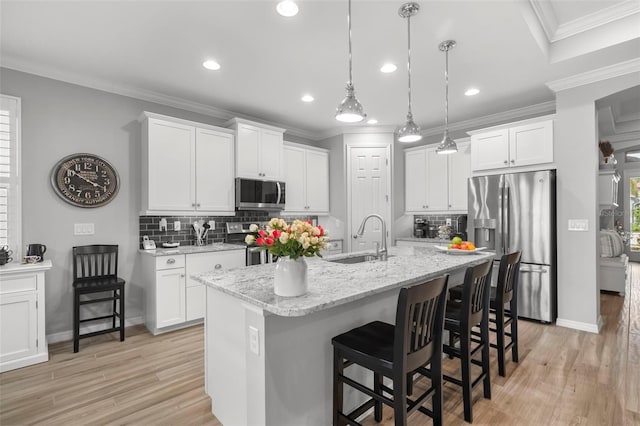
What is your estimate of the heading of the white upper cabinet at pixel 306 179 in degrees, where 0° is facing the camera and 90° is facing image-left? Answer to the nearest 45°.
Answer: approximately 315°

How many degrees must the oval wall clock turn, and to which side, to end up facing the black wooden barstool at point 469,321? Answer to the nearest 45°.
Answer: approximately 45° to its left

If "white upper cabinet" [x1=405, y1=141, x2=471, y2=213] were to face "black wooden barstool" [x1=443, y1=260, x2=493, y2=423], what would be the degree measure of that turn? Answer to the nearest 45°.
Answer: approximately 45° to its left

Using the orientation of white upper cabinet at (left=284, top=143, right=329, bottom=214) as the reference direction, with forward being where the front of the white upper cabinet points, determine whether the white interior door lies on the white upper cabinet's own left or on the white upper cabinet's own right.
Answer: on the white upper cabinet's own left

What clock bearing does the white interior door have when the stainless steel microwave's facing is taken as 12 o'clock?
The white interior door is roughly at 10 o'clock from the stainless steel microwave.

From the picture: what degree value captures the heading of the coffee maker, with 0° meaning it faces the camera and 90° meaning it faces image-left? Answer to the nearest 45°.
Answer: approximately 45°

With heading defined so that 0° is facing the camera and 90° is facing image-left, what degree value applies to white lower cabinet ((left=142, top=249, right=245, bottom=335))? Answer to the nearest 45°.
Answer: approximately 315°
